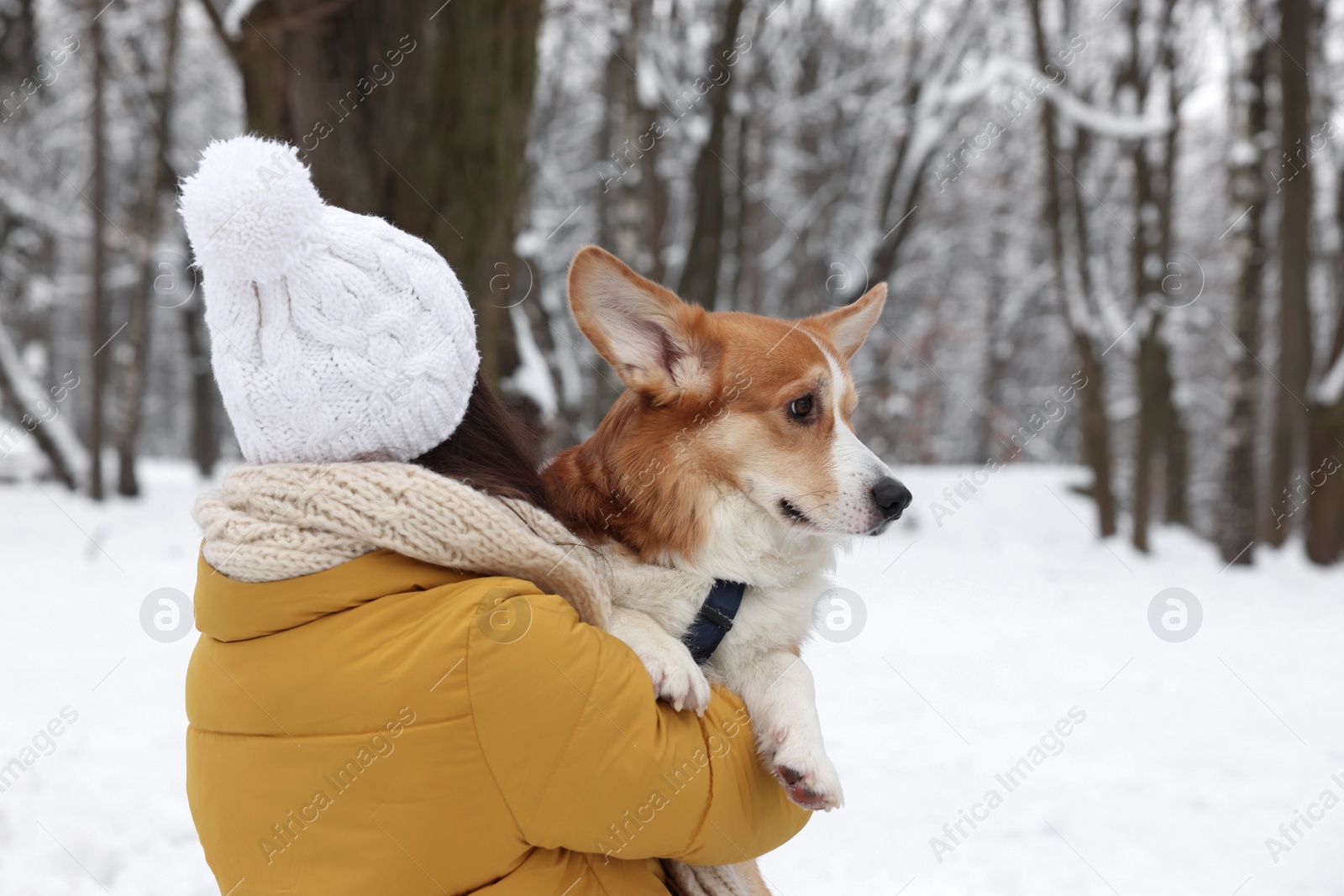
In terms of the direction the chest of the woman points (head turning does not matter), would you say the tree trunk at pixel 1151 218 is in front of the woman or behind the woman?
in front

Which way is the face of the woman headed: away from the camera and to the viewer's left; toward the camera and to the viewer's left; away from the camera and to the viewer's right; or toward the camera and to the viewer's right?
away from the camera and to the viewer's right

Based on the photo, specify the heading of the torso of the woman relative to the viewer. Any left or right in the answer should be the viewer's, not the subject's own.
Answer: facing away from the viewer and to the right of the viewer

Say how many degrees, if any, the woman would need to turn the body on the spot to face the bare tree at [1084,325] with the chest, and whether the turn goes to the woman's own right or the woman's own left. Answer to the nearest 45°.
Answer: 0° — they already face it

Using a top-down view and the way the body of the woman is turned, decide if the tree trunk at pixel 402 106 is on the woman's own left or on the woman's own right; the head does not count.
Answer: on the woman's own left
